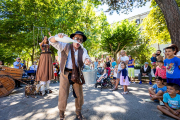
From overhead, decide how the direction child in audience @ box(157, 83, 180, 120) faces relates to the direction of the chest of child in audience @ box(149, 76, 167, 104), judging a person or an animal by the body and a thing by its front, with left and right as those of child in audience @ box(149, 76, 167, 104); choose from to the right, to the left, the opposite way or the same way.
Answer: the same way

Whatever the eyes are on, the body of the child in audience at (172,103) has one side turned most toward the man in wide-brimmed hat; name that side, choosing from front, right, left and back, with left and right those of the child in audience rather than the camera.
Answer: front

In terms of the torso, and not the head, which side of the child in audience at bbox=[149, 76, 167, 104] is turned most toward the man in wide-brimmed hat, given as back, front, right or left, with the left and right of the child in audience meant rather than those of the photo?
front

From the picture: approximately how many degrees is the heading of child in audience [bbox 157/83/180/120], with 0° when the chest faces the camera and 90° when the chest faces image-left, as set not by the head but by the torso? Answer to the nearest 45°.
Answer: approximately 45°

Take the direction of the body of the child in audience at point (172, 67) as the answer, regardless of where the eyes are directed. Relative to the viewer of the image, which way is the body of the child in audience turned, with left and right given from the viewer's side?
facing the viewer and to the left of the viewer

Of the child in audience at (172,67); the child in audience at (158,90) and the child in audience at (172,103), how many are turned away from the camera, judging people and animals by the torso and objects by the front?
0

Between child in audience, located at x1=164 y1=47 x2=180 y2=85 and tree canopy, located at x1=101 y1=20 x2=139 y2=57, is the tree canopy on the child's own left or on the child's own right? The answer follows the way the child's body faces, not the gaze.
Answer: on the child's own right

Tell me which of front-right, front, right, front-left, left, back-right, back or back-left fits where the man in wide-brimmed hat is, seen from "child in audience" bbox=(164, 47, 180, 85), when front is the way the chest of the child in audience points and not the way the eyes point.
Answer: front

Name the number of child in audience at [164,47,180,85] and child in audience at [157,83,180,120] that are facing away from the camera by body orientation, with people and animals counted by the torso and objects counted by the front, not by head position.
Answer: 0

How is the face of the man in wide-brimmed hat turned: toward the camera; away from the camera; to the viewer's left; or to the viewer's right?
toward the camera

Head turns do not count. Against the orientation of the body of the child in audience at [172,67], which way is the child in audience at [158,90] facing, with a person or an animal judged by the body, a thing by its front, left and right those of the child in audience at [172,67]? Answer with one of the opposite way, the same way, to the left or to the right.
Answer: the same way
